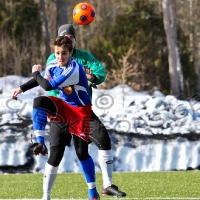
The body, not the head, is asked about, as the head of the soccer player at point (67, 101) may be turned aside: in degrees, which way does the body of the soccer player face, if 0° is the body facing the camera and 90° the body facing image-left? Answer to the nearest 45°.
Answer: approximately 45°

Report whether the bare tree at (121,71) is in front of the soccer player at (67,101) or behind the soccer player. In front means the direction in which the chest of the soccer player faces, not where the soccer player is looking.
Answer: behind

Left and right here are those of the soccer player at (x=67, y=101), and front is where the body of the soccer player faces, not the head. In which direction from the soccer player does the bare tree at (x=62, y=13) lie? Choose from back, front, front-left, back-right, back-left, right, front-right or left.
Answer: back-right
